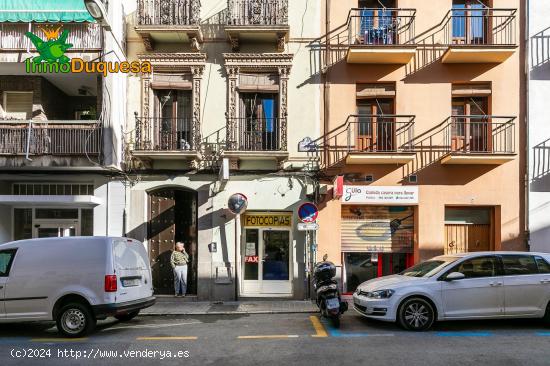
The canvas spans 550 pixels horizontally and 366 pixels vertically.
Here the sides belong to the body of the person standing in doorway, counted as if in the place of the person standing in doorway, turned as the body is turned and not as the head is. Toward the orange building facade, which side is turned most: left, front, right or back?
left

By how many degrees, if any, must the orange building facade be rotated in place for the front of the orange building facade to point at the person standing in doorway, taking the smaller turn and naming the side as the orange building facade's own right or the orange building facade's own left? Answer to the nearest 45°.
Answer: approximately 90° to the orange building facade's own right

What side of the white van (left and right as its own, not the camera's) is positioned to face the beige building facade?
right

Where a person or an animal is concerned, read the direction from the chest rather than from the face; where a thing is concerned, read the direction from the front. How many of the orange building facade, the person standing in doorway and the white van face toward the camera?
2

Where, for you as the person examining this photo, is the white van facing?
facing away from the viewer and to the left of the viewer

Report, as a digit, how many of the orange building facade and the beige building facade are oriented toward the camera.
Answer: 2

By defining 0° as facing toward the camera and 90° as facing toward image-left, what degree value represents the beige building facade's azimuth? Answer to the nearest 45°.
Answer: approximately 0°

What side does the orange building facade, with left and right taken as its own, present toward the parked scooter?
front

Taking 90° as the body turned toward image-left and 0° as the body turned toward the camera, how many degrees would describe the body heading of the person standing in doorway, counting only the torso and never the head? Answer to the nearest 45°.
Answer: approximately 0°

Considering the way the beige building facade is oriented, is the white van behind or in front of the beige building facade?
in front
